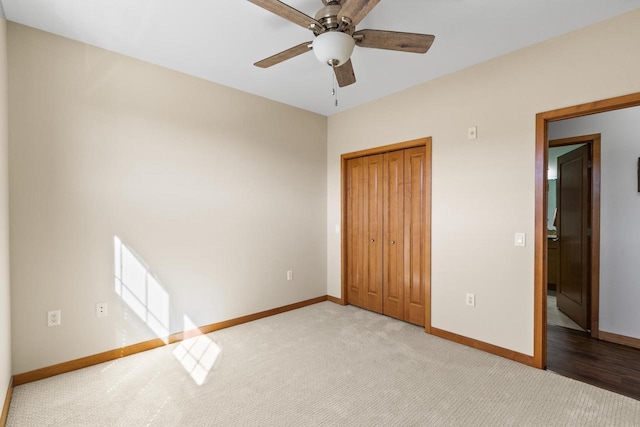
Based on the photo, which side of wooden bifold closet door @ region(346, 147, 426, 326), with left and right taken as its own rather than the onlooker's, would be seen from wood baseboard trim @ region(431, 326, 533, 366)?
left

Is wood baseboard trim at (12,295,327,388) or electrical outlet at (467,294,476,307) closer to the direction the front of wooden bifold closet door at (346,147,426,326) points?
the wood baseboard trim

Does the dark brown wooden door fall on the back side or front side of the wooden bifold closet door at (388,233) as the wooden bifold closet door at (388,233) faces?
on the back side

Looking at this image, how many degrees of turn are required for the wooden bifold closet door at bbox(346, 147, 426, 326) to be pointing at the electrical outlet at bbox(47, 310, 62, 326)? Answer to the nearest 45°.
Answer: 0° — it already faces it

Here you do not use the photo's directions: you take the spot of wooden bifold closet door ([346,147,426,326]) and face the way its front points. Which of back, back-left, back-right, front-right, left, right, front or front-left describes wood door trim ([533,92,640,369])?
left

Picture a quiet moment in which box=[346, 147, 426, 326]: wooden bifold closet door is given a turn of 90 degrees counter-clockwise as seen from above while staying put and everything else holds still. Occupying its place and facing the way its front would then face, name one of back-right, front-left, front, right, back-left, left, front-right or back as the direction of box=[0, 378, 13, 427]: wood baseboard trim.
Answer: right

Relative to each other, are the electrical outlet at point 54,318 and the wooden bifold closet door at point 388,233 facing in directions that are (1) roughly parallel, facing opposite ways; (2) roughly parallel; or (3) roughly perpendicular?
roughly perpendicular

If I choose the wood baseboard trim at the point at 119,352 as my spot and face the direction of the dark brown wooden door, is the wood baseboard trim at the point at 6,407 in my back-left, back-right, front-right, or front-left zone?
back-right

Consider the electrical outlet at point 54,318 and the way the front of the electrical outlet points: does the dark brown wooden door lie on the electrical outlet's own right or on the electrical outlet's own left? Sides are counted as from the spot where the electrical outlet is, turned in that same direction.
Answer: on the electrical outlet's own left

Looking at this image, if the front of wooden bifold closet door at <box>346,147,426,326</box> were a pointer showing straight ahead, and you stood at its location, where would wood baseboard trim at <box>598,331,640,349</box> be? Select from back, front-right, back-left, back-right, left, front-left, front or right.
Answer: back-left

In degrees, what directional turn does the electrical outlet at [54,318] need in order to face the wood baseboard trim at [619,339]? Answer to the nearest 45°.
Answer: approximately 45° to its left

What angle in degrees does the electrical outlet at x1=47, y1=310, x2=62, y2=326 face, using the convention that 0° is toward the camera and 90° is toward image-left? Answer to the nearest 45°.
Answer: approximately 0°

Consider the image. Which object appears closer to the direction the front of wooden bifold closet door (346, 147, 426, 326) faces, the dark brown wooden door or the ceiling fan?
the ceiling fan

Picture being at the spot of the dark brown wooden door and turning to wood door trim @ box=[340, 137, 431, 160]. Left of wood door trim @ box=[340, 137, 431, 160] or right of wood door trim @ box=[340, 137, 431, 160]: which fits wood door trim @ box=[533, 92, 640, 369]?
left

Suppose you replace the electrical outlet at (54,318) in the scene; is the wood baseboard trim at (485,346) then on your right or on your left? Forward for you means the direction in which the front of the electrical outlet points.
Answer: on your left
